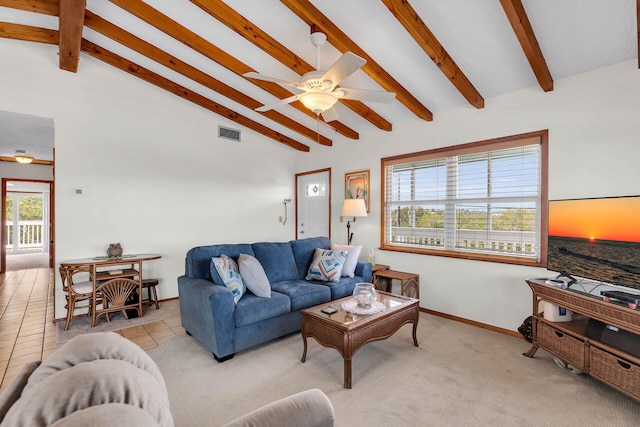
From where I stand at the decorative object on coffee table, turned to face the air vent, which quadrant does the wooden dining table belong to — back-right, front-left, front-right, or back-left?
front-left

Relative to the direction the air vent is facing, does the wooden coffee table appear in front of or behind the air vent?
in front

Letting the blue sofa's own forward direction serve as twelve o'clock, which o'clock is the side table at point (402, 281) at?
The side table is roughly at 10 o'clock from the blue sofa.

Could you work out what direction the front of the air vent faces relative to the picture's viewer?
facing the viewer and to the right of the viewer

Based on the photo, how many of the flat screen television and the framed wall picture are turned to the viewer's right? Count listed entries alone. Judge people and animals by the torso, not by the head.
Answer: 0

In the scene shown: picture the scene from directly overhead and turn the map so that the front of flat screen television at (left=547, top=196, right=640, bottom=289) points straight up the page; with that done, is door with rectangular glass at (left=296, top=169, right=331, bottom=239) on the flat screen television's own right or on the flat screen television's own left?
on the flat screen television's own right

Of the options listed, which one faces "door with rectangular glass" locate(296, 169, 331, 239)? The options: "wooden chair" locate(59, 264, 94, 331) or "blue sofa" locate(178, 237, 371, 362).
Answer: the wooden chair

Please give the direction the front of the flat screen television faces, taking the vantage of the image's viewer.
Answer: facing the viewer and to the left of the viewer

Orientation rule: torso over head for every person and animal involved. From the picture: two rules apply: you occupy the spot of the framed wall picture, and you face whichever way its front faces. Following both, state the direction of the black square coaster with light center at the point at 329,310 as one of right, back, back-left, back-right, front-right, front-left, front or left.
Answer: front-left

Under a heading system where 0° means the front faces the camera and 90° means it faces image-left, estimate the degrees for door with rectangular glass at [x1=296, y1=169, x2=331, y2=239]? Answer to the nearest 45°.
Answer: approximately 45°

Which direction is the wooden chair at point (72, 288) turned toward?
to the viewer's right
